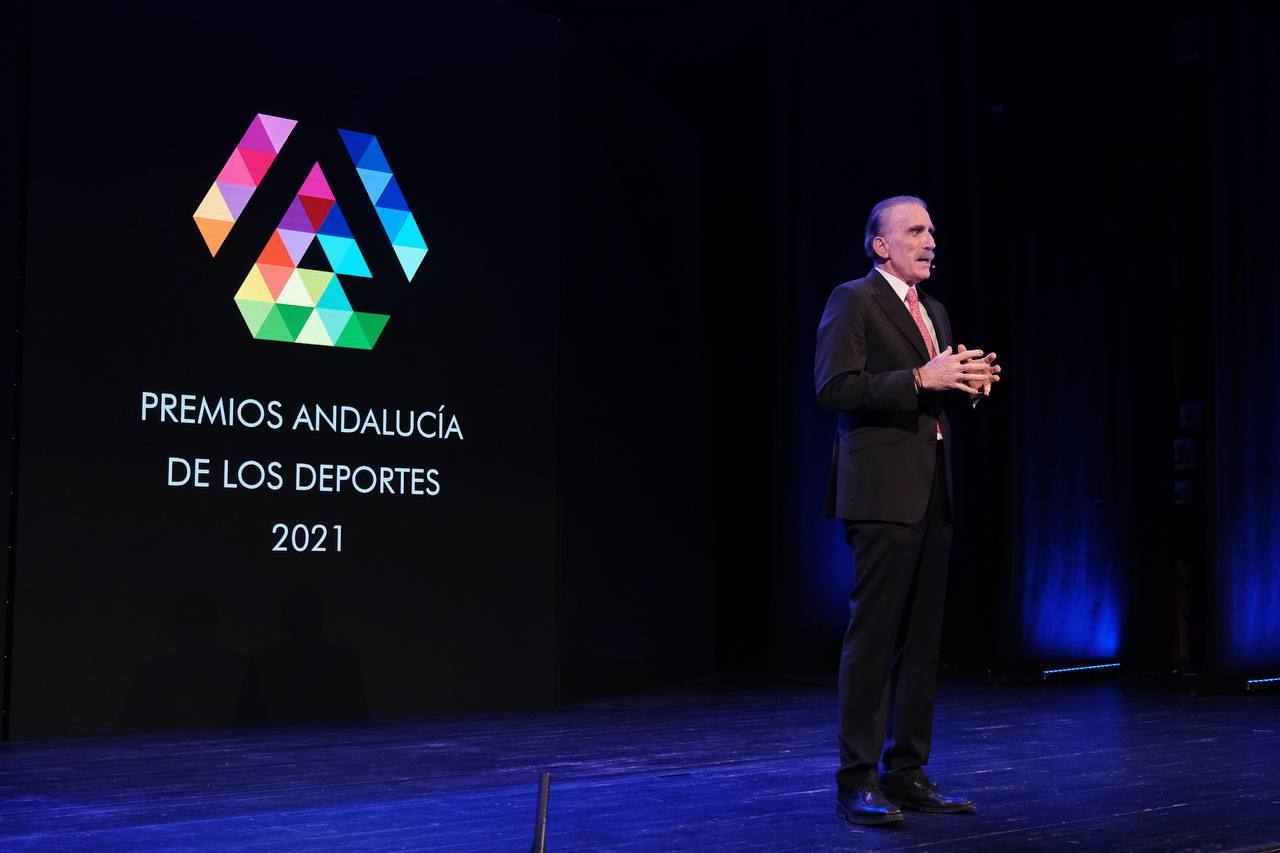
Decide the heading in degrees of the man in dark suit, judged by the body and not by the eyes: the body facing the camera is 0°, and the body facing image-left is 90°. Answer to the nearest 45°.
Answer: approximately 315°

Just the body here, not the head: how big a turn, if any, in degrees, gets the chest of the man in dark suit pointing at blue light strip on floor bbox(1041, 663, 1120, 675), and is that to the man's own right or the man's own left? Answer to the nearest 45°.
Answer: approximately 135° to the man's own left

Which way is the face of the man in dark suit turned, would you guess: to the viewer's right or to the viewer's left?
to the viewer's right
